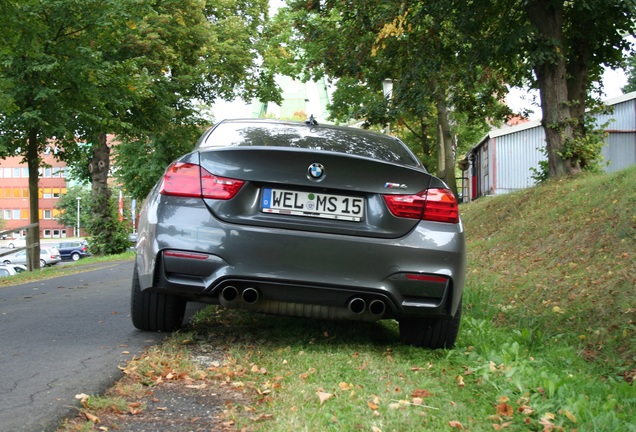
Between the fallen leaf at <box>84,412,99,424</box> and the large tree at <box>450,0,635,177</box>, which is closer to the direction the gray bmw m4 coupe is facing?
the large tree

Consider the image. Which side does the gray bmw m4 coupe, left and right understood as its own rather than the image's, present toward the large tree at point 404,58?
front

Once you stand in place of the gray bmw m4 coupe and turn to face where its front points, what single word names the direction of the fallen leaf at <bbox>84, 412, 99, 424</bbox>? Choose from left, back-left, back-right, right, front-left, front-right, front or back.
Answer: back-left

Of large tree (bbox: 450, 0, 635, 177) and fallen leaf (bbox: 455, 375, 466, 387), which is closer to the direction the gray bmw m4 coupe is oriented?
the large tree

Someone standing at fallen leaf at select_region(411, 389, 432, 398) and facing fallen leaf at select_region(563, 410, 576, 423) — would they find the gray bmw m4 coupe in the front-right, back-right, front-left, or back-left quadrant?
back-left

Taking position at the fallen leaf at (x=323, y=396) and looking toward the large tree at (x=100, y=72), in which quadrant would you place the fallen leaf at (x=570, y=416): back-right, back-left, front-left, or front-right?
back-right

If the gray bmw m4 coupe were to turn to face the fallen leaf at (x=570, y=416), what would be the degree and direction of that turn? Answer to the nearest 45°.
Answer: approximately 135° to its right

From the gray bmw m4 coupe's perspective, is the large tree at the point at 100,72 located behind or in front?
in front

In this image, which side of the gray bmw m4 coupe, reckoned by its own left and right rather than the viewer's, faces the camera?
back

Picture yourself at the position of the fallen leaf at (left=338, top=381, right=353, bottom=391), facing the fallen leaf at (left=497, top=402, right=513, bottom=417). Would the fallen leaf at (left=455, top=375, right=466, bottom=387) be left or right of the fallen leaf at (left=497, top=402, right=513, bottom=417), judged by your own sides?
left

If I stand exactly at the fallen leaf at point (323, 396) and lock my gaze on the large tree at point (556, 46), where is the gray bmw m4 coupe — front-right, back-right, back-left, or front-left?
front-left

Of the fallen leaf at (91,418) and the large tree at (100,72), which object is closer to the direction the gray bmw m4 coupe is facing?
the large tree
